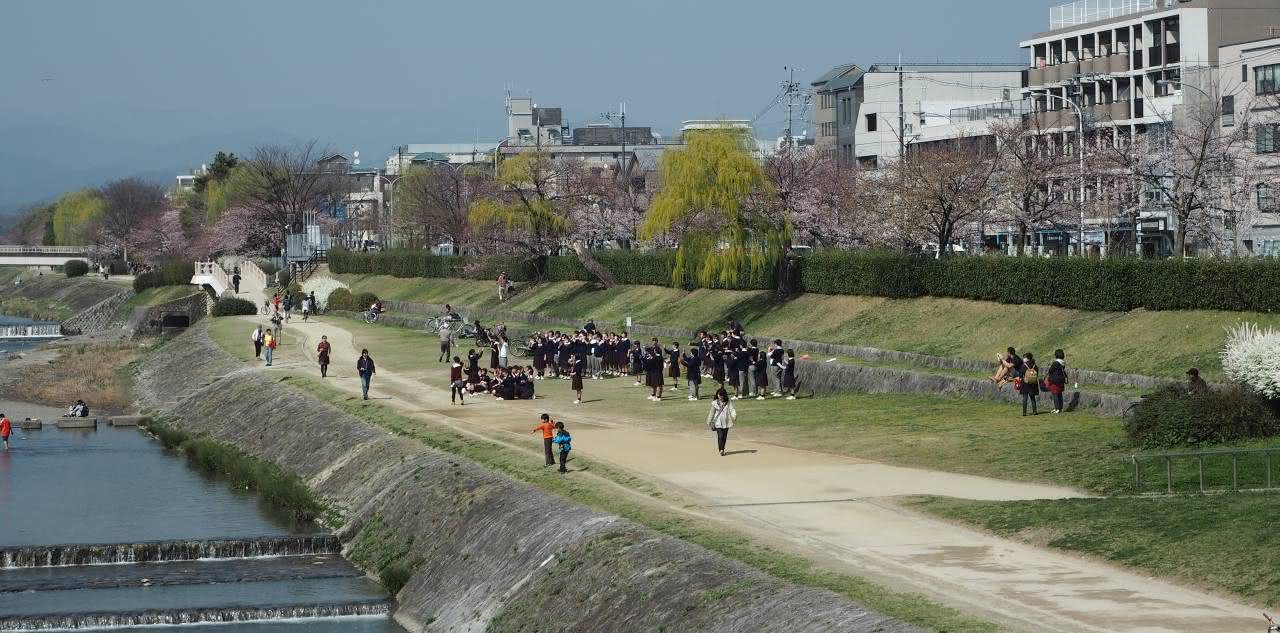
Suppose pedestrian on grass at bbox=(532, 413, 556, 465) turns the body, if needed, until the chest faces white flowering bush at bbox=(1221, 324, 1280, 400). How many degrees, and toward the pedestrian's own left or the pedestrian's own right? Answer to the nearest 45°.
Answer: approximately 90° to the pedestrian's own right

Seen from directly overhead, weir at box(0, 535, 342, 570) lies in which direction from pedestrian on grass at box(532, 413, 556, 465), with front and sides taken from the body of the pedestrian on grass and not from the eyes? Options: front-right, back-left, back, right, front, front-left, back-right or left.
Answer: front

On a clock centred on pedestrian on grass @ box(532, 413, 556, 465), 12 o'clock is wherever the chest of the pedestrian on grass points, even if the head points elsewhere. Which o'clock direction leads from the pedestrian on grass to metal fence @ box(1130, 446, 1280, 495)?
The metal fence is roughly at 4 o'clock from the pedestrian on grass.

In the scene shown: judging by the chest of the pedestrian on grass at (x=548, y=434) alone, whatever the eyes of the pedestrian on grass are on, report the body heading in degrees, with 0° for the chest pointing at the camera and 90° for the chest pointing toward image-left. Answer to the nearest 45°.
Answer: approximately 180°

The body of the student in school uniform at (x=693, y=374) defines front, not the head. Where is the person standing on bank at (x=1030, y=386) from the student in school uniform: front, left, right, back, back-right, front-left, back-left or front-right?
right

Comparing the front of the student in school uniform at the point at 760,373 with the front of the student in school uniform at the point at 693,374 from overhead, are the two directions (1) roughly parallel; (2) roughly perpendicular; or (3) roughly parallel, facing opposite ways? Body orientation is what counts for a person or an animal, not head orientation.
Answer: roughly parallel
